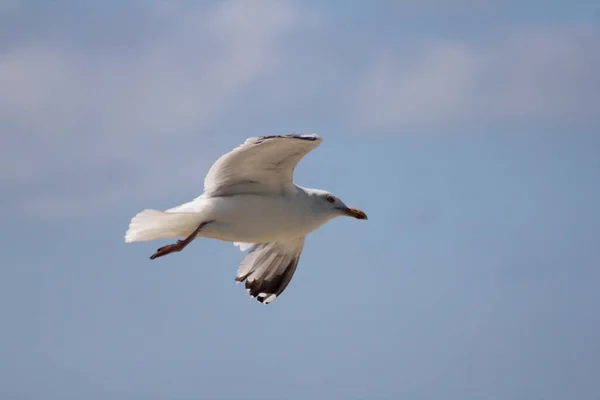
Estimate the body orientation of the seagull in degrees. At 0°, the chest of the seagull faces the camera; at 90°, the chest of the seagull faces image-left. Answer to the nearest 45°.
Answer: approximately 270°
